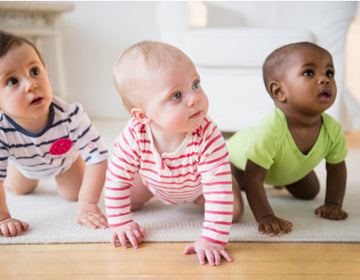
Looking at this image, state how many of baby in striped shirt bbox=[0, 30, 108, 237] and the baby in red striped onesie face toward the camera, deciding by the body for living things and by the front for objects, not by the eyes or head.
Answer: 2

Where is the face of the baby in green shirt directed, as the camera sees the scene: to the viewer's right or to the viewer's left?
to the viewer's right

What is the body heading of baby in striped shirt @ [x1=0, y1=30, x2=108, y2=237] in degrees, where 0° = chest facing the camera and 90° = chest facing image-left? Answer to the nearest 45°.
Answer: approximately 0°

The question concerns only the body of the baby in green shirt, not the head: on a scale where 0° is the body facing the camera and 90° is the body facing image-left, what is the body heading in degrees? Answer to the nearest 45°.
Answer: approximately 315°
